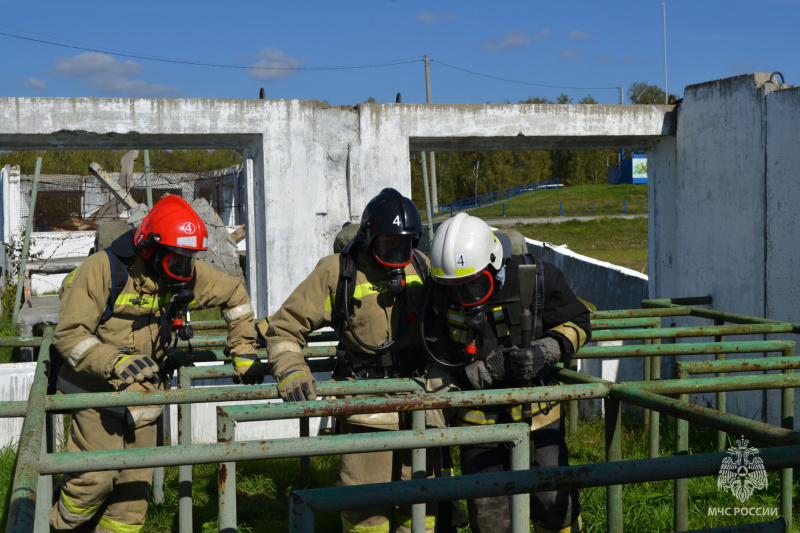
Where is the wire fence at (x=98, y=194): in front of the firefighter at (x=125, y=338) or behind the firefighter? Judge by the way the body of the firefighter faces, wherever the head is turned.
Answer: behind

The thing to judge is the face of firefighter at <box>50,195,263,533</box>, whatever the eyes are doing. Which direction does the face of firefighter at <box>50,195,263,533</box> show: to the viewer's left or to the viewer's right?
to the viewer's right

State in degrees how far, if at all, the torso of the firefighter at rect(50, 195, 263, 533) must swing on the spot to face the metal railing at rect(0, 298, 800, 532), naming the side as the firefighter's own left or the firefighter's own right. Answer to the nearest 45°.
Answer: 0° — they already face it

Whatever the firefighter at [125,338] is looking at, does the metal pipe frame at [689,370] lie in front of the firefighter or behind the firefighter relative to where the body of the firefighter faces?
in front

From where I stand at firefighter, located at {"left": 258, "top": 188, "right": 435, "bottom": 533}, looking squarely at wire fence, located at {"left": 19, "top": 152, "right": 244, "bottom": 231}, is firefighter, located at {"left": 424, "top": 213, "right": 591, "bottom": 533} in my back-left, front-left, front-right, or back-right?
back-right

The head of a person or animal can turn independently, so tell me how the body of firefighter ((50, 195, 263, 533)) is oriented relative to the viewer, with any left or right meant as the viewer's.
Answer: facing the viewer and to the right of the viewer

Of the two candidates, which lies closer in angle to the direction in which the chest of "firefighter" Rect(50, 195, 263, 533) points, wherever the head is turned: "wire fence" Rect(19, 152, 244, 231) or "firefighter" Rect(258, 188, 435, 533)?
the firefighter

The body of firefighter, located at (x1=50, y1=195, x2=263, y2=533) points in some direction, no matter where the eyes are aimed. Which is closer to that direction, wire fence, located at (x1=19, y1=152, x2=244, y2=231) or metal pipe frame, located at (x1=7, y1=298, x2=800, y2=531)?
the metal pipe frame

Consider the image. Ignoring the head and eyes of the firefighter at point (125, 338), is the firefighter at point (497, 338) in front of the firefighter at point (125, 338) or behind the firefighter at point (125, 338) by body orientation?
in front
